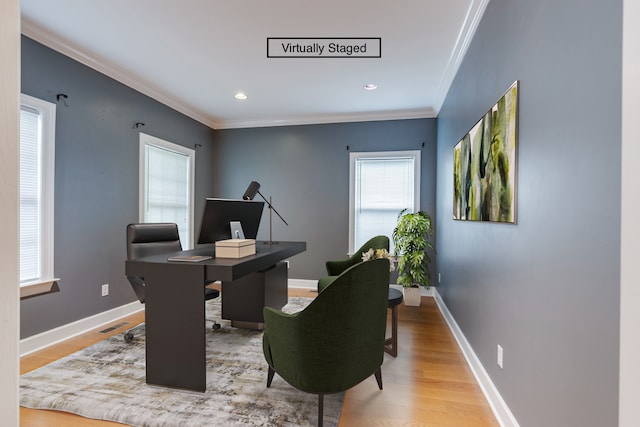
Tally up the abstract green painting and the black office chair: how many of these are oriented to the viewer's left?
1

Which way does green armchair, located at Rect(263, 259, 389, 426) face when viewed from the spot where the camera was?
facing away from the viewer and to the left of the viewer

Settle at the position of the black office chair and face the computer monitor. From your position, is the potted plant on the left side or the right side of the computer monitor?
left

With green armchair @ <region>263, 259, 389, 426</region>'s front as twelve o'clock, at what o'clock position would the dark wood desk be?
The dark wood desk is roughly at 11 o'clock from the green armchair.

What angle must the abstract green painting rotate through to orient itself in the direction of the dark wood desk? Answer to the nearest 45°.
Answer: approximately 45° to its left

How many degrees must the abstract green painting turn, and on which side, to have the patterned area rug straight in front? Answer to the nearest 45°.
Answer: approximately 45° to its left

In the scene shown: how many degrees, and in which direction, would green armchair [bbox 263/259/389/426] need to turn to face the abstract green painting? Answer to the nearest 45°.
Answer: approximately 135° to its right

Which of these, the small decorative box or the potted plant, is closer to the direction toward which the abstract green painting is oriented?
the small decorative box

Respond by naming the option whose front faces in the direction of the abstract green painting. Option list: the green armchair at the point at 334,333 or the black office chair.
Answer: the black office chair

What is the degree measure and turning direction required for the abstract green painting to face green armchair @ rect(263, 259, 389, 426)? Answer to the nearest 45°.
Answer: approximately 45° to its left

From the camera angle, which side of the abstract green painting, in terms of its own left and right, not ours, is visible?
left
